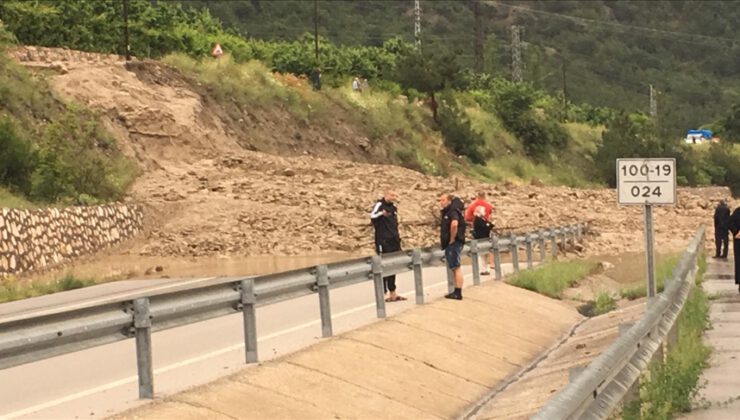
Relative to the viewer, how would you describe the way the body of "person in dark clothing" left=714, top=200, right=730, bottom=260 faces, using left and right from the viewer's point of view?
facing away from the viewer

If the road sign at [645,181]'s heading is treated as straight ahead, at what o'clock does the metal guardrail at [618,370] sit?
The metal guardrail is roughly at 12 o'clock from the road sign.

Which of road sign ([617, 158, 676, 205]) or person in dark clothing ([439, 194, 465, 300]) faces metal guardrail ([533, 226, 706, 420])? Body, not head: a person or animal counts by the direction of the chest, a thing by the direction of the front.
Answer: the road sign

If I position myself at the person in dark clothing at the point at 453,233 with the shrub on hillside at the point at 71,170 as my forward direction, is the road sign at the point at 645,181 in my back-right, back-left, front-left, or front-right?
back-right
